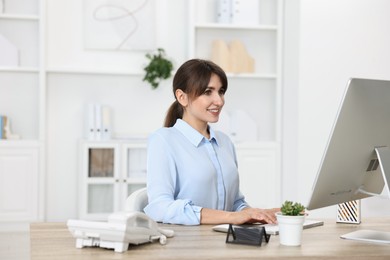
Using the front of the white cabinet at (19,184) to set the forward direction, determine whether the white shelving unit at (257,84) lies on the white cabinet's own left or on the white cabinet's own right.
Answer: on the white cabinet's own left

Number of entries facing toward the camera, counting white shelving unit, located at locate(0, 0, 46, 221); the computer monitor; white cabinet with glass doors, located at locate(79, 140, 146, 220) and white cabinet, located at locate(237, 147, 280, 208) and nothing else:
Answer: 3

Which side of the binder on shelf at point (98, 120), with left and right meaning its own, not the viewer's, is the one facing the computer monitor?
front

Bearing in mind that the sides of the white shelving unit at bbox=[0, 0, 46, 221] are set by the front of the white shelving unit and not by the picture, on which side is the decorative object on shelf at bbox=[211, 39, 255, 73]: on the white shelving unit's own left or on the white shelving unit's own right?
on the white shelving unit's own left

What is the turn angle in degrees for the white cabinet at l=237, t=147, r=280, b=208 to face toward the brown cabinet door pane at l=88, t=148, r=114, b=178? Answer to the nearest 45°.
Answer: approximately 90° to its right

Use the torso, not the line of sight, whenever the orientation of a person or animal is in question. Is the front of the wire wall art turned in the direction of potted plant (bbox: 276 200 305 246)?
yes

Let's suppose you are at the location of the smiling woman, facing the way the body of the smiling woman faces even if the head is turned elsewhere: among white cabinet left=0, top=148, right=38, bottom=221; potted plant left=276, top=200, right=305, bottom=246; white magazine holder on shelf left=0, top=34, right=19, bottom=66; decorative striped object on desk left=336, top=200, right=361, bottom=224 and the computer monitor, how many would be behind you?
2

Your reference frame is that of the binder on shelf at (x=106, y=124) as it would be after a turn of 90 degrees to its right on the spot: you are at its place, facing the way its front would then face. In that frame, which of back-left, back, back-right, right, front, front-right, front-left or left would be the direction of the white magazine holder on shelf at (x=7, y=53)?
front
